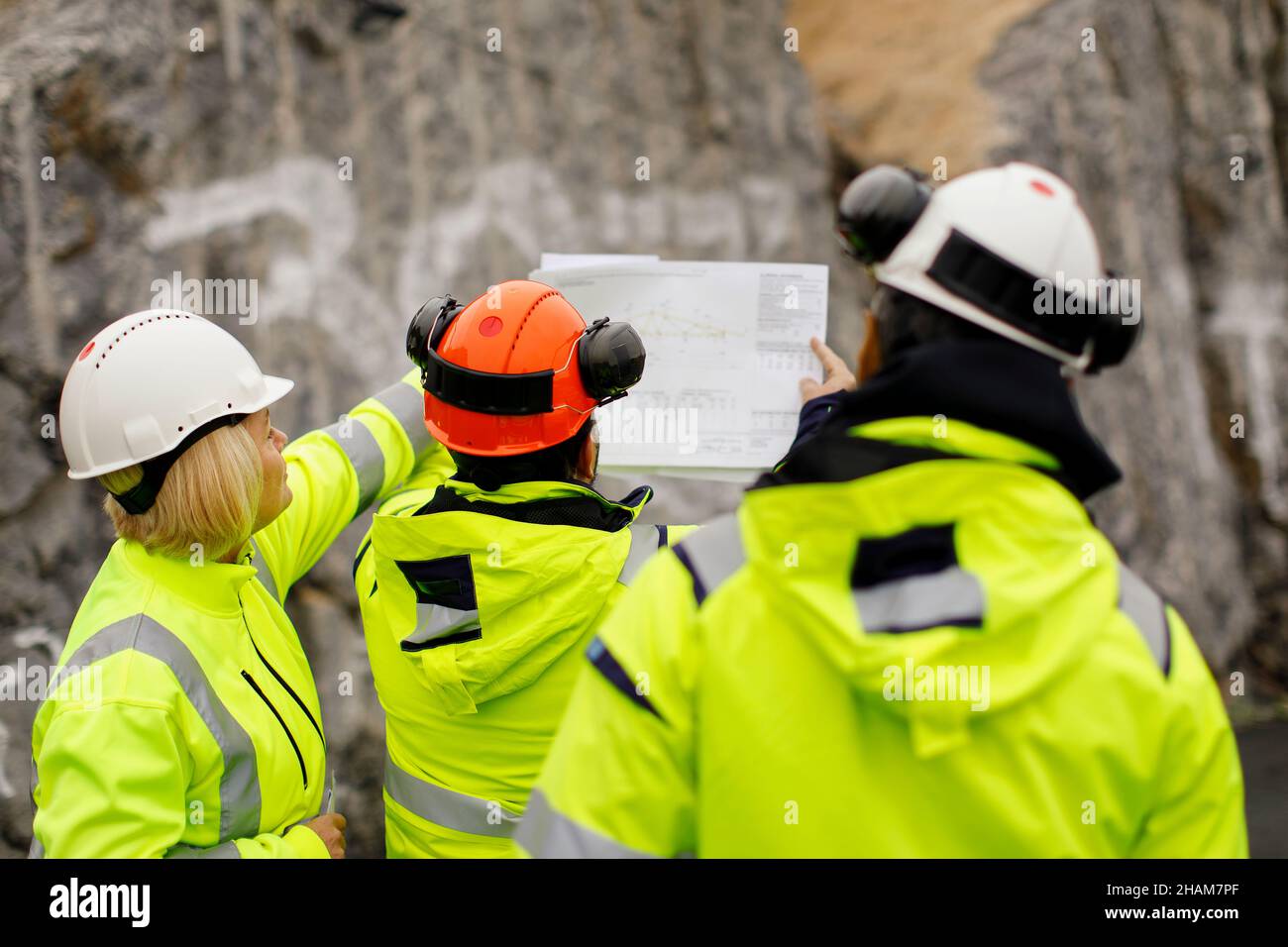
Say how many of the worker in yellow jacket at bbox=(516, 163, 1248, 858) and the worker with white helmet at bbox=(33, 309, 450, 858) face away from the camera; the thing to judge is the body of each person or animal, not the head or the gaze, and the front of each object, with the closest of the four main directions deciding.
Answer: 1

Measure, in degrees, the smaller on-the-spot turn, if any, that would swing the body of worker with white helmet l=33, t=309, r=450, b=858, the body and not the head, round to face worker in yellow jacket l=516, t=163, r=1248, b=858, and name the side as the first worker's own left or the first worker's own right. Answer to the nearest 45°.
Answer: approximately 45° to the first worker's own right

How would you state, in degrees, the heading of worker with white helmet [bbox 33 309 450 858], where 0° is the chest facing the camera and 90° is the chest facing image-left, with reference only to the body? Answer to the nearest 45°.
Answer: approximately 270°

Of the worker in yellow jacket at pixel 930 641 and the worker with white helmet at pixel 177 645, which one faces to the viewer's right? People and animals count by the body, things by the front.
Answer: the worker with white helmet

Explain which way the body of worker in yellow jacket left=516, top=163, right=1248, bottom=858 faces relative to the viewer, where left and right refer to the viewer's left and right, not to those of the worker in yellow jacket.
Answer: facing away from the viewer

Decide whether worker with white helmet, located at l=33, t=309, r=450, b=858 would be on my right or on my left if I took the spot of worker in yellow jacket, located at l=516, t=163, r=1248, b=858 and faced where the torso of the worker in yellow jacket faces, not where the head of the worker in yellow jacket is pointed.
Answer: on my left
